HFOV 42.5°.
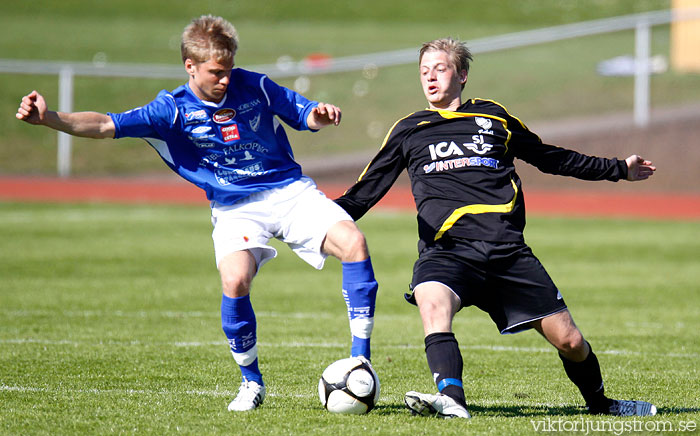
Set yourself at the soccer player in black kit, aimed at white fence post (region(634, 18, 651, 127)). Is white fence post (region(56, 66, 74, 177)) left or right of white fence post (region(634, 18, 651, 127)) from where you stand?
left

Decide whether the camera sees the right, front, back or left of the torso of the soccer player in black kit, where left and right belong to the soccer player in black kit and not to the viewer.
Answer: front

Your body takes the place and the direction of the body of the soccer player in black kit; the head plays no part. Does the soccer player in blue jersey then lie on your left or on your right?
on your right

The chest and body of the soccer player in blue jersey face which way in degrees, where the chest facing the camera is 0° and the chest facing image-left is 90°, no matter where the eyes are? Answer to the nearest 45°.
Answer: approximately 0°

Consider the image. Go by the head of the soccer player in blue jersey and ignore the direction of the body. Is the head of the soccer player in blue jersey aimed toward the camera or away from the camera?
toward the camera

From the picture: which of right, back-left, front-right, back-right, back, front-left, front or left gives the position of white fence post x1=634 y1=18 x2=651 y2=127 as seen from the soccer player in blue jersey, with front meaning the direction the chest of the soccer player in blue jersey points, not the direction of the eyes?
back-left

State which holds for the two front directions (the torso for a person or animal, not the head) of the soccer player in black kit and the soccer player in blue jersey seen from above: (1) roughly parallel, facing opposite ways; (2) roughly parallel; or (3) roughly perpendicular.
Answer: roughly parallel

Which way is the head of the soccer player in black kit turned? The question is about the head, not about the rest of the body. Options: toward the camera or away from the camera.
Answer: toward the camera

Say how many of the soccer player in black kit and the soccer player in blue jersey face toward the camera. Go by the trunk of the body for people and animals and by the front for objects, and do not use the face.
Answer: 2

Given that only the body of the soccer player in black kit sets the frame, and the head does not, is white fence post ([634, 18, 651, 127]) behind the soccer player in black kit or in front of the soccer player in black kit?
behind

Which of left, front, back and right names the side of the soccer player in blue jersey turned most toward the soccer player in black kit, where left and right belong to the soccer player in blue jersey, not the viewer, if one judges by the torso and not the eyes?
left

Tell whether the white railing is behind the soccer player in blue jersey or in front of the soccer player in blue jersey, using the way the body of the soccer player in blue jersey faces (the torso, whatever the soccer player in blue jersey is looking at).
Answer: behind

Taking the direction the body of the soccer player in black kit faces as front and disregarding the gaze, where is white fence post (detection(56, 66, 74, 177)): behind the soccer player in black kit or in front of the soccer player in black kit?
behind
